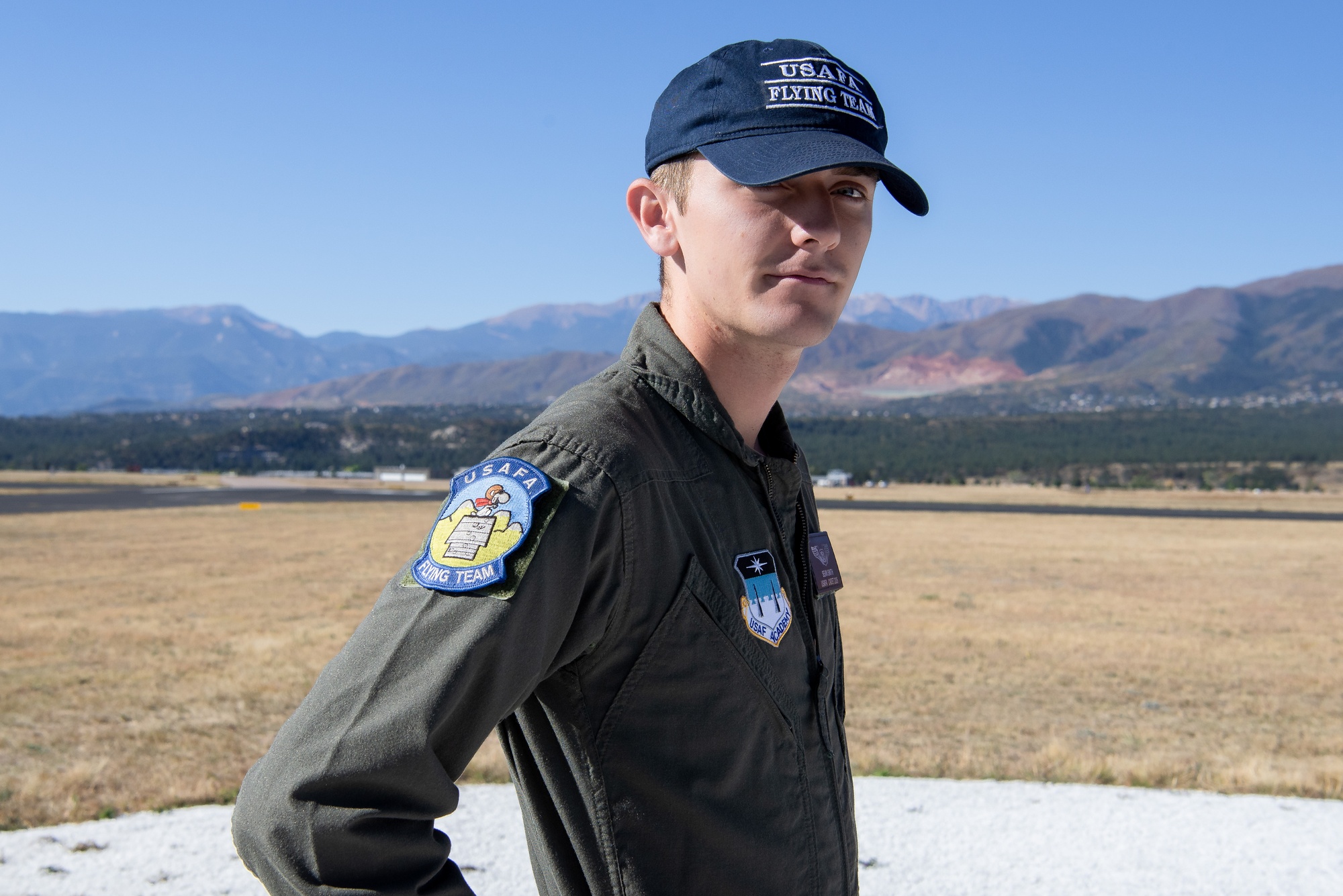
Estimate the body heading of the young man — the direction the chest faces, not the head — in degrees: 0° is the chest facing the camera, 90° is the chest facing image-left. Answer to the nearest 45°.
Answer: approximately 315°
